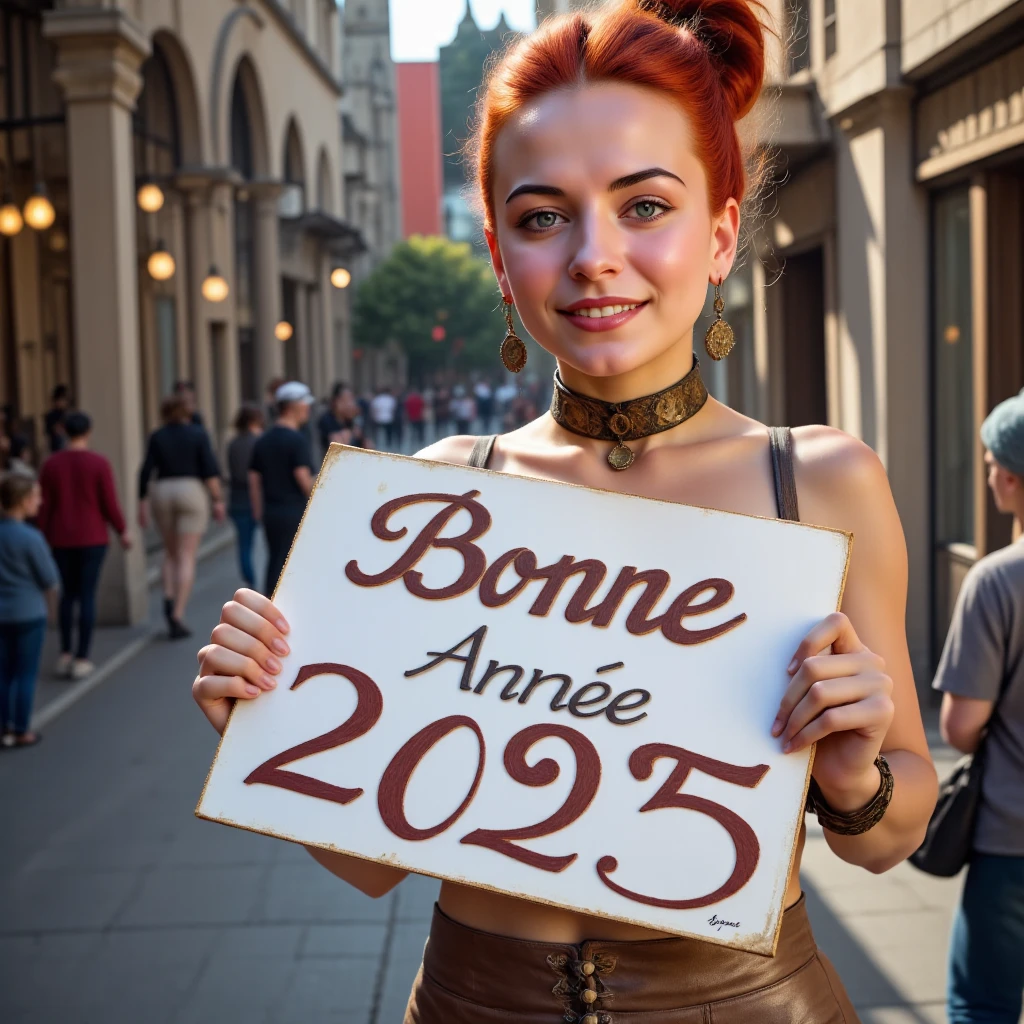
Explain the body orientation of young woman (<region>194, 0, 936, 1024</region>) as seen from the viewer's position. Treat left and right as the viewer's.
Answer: facing the viewer

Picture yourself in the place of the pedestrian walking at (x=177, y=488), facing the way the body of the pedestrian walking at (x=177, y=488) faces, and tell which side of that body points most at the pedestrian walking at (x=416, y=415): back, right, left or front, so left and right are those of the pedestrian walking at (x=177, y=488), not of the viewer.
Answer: front

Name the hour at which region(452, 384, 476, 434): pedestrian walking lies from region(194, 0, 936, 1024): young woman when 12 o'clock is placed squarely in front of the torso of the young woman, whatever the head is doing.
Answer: The pedestrian walking is roughly at 6 o'clock from the young woman.

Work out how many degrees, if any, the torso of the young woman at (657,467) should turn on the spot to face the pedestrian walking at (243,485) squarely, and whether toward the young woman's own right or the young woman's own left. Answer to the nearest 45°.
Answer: approximately 180°

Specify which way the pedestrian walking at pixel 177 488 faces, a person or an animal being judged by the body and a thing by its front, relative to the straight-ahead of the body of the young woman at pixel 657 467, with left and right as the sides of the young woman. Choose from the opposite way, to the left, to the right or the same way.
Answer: the opposite way

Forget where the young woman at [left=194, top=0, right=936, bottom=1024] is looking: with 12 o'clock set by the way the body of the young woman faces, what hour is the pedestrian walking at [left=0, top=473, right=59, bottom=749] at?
The pedestrian walking is roughly at 5 o'clock from the young woman.

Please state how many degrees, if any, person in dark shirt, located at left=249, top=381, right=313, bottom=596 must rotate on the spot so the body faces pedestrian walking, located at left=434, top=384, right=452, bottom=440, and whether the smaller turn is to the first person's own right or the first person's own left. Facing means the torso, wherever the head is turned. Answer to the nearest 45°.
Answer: approximately 45° to the first person's own left

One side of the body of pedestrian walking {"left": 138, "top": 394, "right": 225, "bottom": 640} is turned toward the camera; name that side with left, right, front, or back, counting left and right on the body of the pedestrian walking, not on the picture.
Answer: back

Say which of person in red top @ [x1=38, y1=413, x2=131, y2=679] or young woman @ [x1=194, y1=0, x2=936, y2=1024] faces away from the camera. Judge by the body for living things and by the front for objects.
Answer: the person in red top

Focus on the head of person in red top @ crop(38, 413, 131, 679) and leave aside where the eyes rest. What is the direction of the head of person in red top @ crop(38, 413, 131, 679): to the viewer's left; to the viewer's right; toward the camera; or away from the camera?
away from the camera

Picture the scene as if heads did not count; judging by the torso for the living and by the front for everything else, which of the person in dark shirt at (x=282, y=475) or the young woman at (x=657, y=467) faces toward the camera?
the young woman

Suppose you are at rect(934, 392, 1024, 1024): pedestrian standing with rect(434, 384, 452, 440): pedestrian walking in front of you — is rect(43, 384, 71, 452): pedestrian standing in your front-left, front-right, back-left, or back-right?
front-left

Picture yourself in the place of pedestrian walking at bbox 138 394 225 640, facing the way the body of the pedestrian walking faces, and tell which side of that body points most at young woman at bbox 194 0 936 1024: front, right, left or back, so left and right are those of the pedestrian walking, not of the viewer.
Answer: back

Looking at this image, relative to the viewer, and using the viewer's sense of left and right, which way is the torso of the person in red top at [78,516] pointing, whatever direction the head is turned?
facing away from the viewer

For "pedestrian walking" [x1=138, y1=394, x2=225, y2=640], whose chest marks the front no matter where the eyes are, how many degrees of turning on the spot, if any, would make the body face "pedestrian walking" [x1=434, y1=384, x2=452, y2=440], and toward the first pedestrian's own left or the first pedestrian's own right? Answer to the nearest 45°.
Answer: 0° — they already face them

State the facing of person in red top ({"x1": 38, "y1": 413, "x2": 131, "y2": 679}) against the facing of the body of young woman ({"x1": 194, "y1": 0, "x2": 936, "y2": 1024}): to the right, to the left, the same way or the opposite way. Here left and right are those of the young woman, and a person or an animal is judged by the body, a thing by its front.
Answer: the opposite way

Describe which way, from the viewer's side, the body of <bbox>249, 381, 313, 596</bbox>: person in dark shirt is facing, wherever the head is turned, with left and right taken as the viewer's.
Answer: facing away from the viewer and to the right of the viewer
